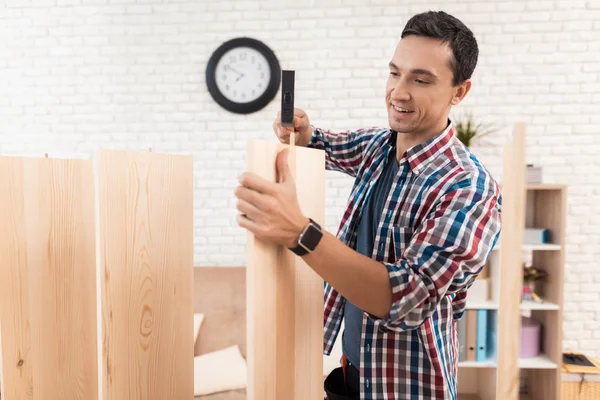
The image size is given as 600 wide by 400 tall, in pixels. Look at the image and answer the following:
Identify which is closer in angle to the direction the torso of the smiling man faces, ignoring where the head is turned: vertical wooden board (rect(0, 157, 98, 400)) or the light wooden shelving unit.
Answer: the vertical wooden board

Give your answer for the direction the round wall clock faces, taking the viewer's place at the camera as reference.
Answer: facing the viewer

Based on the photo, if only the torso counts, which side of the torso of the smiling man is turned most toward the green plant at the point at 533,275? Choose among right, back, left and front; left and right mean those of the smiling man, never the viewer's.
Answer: back

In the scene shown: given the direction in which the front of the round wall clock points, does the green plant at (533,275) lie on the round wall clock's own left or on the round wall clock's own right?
on the round wall clock's own left

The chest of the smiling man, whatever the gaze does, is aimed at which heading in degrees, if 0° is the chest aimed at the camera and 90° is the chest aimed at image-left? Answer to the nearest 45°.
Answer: approximately 45°

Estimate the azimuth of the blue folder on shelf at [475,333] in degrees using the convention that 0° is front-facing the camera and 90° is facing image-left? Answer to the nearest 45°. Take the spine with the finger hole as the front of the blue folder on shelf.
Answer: approximately 0°

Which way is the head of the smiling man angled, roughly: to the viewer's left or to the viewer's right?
to the viewer's left
